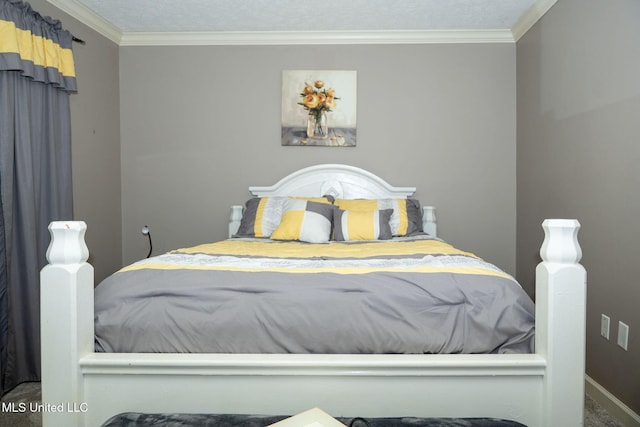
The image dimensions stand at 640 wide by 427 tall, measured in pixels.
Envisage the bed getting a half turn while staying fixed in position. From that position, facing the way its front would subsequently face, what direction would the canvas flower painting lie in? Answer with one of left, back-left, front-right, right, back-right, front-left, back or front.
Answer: front

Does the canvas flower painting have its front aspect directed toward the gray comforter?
yes

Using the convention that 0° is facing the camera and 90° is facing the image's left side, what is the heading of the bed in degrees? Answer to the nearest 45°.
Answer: approximately 0°
